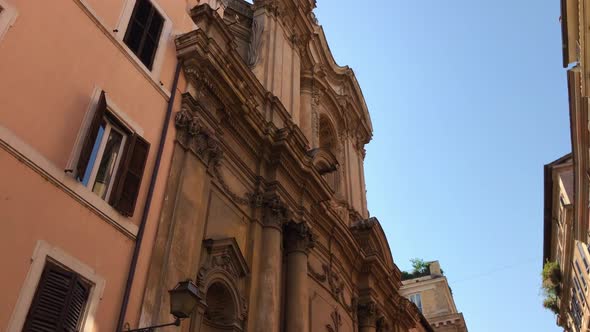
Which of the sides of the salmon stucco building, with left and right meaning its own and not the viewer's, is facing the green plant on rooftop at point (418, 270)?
left

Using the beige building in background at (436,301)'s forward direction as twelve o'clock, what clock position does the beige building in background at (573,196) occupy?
the beige building in background at (573,196) is roughly at 11 o'clock from the beige building in background at (436,301).

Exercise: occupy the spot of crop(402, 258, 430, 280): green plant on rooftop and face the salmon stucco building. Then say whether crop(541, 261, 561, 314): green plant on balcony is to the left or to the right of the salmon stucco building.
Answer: left

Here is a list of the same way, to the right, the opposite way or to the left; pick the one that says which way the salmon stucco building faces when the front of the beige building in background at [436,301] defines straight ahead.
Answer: to the left

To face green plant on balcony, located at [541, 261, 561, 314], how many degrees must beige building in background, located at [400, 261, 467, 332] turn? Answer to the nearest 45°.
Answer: approximately 45° to its left

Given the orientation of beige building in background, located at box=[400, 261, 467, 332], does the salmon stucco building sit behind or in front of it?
in front

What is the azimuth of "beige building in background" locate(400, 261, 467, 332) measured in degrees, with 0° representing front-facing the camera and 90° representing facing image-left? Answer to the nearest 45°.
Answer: approximately 0°

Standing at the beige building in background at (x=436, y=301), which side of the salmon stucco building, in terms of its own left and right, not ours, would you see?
left

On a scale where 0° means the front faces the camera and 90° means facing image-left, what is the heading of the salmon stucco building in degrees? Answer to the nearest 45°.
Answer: approximately 315°
